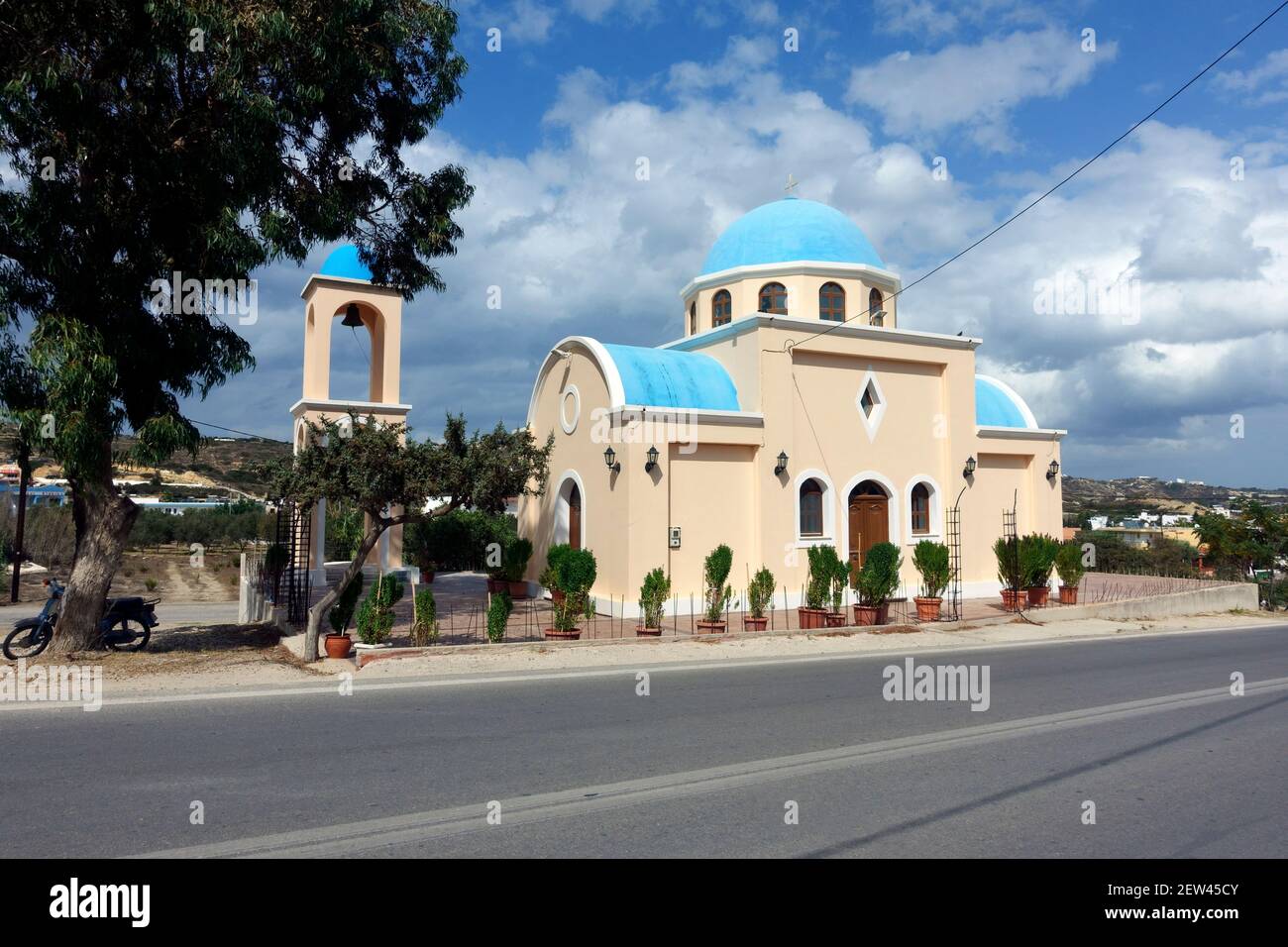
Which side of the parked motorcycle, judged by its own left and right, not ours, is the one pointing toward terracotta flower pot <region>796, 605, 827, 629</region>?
back

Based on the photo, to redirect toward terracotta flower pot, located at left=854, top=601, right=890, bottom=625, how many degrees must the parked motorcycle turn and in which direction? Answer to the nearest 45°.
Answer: approximately 180°

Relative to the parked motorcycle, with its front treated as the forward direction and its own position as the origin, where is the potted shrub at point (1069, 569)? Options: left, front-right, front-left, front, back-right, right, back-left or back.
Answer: back

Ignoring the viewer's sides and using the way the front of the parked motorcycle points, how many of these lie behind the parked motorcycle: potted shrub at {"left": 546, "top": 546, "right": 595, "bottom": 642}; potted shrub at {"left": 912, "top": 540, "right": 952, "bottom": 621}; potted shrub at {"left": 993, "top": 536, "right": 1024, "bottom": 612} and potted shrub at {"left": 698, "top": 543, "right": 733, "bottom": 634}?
4

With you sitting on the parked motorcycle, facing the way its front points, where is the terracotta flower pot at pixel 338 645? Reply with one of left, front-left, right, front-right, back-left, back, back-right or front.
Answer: back-left

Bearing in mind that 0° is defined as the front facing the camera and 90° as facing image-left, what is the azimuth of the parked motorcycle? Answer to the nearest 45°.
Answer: approximately 90°

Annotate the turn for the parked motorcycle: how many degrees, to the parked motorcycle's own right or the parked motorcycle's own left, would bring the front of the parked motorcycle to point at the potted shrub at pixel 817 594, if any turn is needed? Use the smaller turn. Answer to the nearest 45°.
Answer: approximately 180°

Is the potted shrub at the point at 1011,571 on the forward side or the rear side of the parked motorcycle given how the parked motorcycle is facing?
on the rear side
